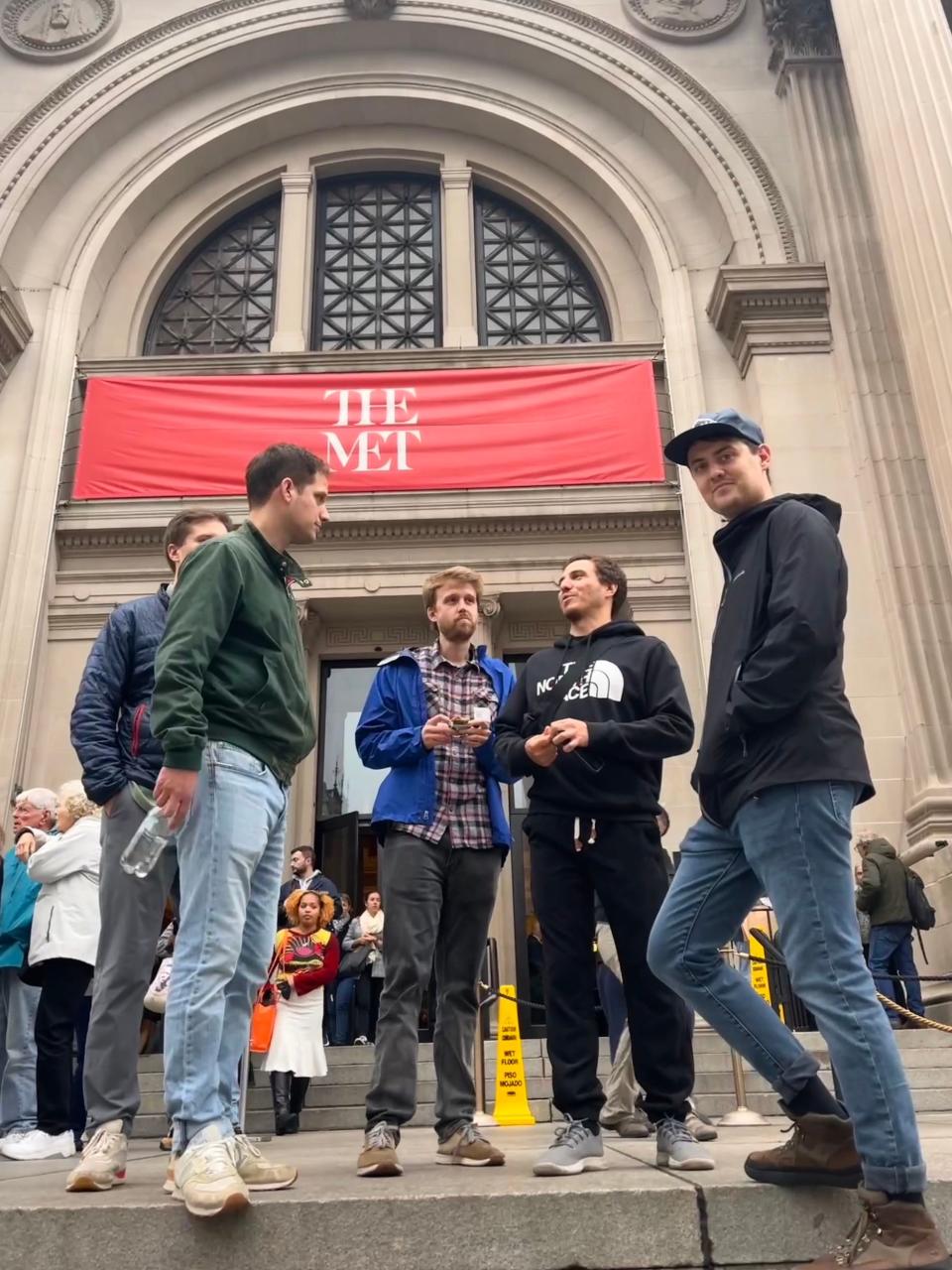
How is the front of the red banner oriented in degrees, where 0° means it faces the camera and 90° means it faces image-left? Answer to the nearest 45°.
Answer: approximately 0°

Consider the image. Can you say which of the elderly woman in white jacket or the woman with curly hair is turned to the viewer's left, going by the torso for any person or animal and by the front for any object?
the elderly woman in white jacket

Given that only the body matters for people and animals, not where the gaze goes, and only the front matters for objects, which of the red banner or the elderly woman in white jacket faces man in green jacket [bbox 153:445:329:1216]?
the red banner

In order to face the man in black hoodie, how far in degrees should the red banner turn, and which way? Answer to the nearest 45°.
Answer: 0° — it already faces them

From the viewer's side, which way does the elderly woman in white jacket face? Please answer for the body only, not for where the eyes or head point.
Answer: to the viewer's left

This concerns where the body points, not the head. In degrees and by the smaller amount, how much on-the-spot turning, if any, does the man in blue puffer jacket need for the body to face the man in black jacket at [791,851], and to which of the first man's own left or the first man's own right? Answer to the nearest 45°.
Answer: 0° — they already face them

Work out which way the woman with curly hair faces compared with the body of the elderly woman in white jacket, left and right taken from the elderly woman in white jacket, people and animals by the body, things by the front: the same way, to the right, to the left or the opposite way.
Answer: to the left

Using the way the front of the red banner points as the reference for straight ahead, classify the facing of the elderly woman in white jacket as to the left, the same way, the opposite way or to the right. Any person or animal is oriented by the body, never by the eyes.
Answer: to the right

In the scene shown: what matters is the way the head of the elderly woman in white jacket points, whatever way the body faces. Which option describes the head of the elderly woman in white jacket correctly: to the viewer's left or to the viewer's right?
to the viewer's left

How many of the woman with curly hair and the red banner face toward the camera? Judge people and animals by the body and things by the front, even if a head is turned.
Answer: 2
